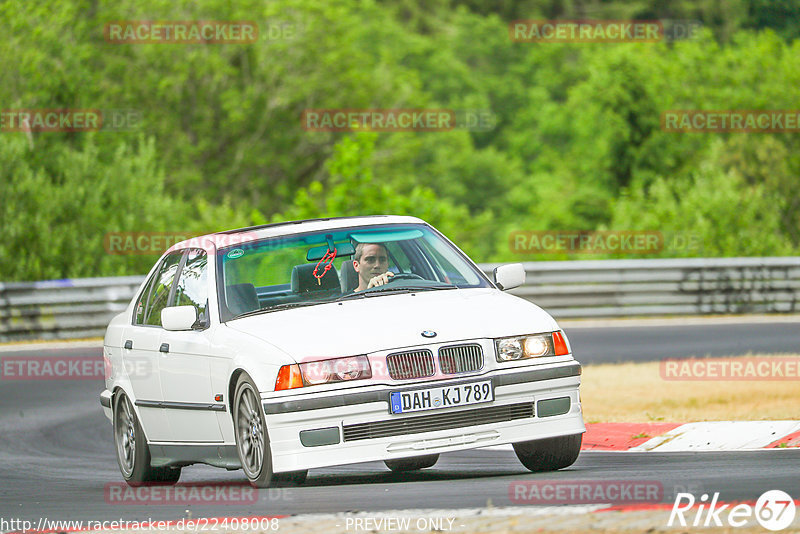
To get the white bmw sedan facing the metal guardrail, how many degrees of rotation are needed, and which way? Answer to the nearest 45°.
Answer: approximately 135° to its left

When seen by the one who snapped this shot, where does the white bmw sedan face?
facing the viewer and to the right of the viewer

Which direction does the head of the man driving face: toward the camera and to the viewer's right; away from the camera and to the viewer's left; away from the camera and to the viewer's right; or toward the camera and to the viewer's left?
toward the camera and to the viewer's right

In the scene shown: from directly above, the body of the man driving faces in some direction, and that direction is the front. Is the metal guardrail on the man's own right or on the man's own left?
on the man's own left
